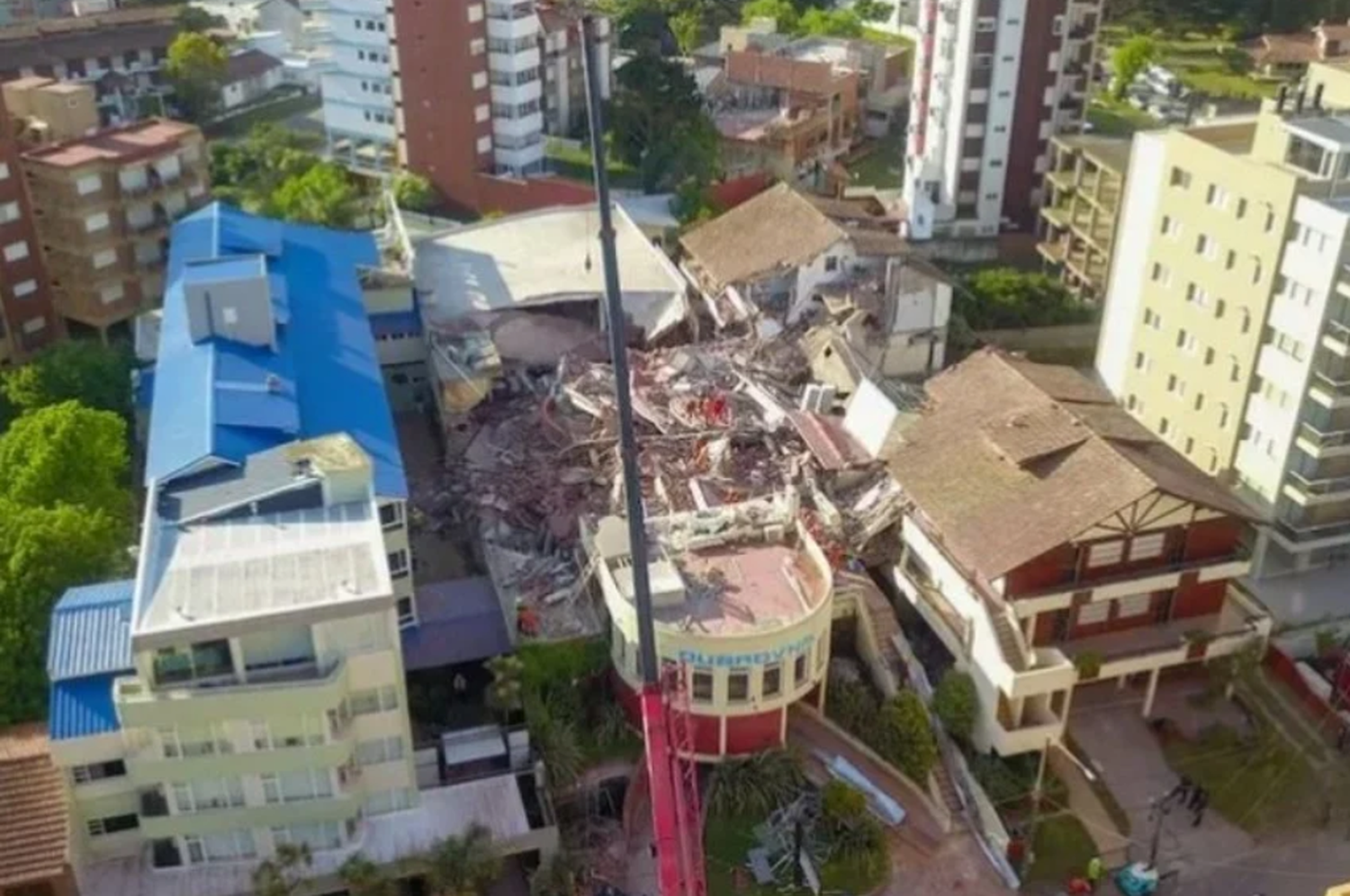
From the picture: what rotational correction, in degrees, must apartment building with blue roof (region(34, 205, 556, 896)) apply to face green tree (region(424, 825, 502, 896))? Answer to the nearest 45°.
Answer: approximately 45° to its left

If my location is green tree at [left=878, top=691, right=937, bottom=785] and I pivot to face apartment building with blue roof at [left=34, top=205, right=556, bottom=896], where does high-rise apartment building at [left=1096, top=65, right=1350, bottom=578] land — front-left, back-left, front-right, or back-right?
back-right

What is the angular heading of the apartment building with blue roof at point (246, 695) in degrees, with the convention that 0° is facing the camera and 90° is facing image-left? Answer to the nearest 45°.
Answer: approximately 0°

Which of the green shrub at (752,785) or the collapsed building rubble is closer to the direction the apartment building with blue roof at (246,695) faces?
the green shrub

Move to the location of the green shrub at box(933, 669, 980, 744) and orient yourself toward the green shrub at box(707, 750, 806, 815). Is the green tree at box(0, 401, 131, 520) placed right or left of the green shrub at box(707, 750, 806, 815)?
right

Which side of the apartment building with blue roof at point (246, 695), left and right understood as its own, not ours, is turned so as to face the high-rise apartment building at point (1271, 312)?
left

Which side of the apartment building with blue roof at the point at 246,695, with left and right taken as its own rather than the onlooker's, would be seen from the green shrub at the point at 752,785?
left

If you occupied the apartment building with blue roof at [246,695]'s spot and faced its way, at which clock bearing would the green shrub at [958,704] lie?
The green shrub is roughly at 9 o'clock from the apartment building with blue roof.

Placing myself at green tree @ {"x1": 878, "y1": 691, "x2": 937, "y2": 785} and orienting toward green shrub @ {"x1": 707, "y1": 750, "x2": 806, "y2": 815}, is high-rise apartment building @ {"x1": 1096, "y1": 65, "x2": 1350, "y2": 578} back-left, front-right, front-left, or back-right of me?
back-right
